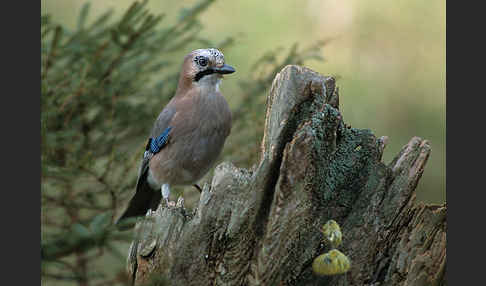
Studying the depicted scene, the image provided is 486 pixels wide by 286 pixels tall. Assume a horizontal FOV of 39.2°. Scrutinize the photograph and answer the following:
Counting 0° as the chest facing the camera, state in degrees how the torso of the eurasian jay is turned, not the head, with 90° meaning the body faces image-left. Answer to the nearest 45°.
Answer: approximately 315°
